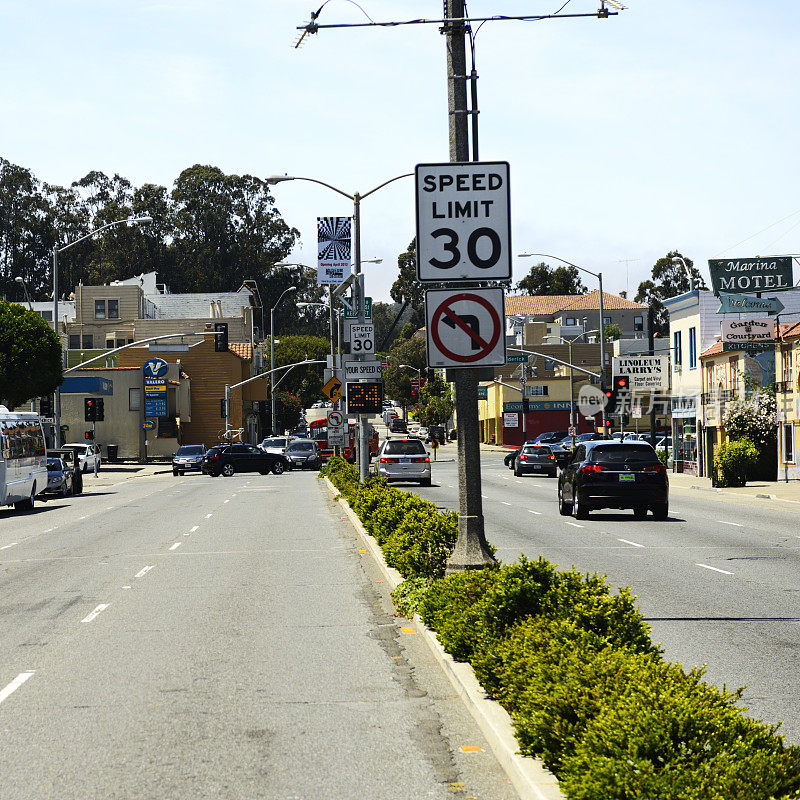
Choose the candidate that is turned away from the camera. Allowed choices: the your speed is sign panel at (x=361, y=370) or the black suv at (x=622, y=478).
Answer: the black suv

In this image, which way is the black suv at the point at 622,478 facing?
away from the camera

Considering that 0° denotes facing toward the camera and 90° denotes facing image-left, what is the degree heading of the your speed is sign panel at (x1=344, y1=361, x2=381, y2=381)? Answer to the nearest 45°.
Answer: approximately 0°

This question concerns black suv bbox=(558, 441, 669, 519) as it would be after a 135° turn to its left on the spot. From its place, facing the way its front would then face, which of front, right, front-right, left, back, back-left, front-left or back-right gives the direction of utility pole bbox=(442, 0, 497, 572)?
front-left

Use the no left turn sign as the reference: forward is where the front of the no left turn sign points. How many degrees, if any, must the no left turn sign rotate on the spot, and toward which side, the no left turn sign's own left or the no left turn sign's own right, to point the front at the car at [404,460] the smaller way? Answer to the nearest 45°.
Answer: approximately 180°

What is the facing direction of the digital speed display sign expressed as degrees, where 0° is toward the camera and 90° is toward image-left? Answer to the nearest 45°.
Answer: approximately 0°

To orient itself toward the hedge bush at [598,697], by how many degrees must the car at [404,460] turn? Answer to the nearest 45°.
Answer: approximately 180°

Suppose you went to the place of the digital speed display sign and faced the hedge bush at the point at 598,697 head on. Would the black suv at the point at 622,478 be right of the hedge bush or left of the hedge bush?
left

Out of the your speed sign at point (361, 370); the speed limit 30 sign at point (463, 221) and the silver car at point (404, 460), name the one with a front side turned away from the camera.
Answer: the silver car
